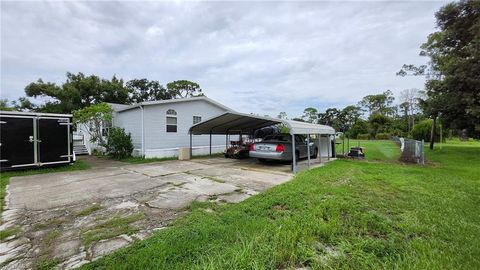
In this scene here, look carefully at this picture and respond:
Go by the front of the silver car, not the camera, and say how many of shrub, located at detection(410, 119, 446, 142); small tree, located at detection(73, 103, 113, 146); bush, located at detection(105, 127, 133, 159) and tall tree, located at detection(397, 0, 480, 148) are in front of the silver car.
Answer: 2

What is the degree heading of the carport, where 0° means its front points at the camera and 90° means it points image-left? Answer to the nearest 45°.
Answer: approximately 45°

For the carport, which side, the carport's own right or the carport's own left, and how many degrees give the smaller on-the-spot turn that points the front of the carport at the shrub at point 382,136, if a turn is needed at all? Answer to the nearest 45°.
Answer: approximately 180°

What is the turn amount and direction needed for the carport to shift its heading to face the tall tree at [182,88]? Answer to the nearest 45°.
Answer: approximately 90° to its right

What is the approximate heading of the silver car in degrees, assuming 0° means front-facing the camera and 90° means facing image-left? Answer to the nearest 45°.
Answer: approximately 225°

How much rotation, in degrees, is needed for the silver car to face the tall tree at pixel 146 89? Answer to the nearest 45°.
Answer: approximately 90° to its left

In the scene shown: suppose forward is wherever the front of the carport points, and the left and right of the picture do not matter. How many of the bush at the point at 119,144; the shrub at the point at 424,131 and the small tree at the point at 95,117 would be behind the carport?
1

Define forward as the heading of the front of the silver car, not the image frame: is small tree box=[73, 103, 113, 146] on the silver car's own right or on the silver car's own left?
on the silver car's own left

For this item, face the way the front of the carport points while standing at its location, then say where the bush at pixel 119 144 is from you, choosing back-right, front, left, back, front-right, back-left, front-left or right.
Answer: front-right

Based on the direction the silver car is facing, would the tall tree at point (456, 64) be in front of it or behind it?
in front

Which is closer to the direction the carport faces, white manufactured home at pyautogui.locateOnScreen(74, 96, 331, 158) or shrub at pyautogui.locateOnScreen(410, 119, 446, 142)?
the white manufactured home
